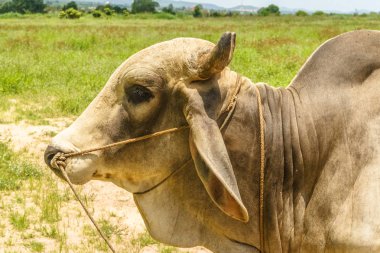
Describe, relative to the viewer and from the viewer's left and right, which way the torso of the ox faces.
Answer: facing to the left of the viewer
